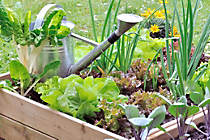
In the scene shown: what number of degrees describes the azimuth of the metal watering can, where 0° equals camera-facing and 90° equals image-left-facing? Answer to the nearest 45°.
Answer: approximately 270°
